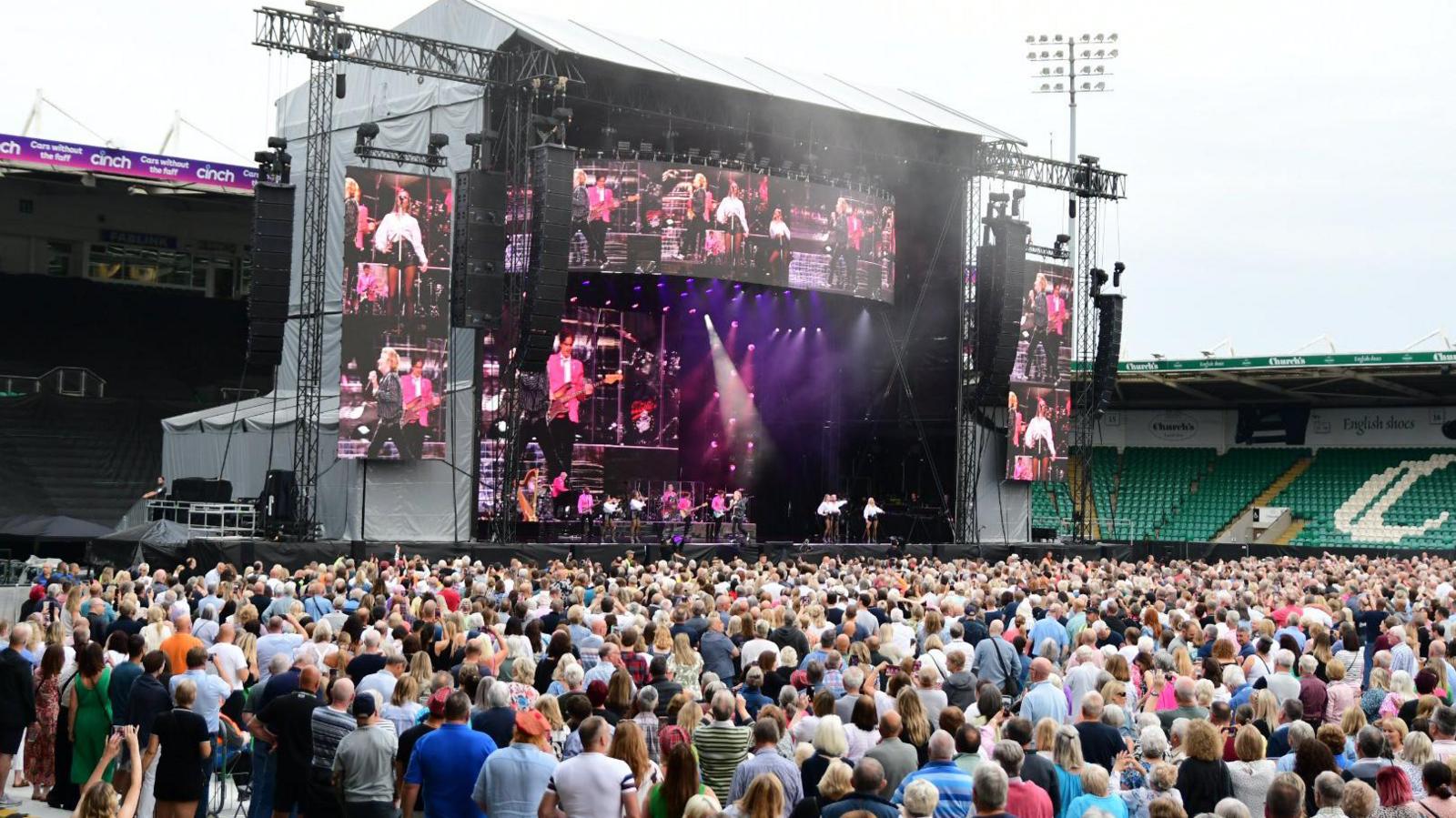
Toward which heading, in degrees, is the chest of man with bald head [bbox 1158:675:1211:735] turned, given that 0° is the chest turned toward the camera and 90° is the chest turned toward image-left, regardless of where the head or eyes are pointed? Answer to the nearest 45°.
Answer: approximately 180°

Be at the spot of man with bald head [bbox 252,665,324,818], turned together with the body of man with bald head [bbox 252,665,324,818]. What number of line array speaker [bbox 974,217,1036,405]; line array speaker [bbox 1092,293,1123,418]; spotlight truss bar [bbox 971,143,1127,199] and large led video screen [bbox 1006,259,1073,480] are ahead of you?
4

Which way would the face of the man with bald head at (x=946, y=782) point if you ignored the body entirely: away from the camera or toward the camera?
away from the camera

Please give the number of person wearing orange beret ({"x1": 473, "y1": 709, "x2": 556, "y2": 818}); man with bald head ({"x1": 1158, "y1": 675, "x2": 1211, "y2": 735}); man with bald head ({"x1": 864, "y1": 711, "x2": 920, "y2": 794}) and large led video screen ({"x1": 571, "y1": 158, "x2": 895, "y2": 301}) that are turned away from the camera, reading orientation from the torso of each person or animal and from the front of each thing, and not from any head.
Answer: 3

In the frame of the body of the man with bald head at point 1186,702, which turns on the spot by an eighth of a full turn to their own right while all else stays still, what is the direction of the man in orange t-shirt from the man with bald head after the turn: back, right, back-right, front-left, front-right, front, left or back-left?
back-left

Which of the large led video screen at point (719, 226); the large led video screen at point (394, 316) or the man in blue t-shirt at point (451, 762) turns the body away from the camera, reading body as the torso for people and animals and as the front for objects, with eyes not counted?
the man in blue t-shirt

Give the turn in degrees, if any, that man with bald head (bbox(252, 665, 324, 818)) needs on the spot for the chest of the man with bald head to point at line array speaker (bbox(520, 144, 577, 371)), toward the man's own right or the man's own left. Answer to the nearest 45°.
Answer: approximately 45° to the man's own left

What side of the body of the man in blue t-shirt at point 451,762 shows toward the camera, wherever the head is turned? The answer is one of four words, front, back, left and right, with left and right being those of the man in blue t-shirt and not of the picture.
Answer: back

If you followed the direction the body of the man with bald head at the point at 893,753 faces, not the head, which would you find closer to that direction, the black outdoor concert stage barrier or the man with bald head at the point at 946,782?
the black outdoor concert stage barrier

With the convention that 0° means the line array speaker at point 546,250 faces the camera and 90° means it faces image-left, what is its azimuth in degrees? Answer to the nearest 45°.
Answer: approximately 315°

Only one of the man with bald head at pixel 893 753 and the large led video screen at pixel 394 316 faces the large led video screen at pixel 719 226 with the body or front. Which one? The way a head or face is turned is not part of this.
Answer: the man with bald head

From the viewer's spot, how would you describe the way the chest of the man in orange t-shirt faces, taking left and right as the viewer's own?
facing away from the viewer

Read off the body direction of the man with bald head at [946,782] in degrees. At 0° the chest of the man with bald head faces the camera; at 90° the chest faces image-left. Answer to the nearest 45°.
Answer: approximately 180°
